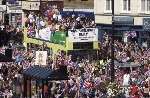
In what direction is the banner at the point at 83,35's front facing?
toward the camera

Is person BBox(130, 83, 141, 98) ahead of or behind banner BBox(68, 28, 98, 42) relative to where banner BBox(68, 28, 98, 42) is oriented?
ahead
